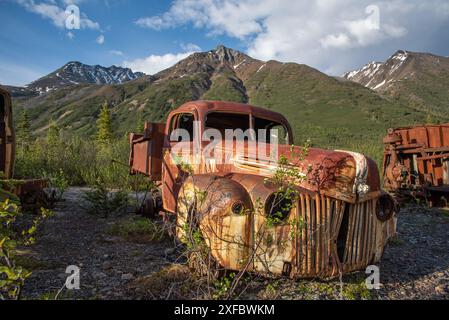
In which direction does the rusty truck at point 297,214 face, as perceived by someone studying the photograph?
facing the viewer and to the right of the viewer

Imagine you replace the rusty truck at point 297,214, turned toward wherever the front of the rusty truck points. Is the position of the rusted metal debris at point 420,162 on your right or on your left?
on your left
